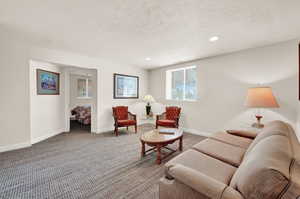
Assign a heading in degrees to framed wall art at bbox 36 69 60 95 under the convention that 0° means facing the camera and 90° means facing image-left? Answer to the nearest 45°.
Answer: approximately 315°

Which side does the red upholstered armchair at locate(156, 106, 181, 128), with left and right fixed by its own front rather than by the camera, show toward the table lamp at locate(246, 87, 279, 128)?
left

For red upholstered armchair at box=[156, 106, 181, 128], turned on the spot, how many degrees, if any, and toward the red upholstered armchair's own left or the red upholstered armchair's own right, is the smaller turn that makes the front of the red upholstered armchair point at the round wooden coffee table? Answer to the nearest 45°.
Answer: approximately 45° to the red upholstered armchair's own left

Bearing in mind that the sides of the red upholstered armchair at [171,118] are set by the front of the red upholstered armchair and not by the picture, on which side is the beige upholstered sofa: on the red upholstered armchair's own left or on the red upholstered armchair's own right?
on the red upholstered armchair's own left

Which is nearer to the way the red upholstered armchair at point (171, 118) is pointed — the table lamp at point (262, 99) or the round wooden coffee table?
the round wooden coffee table

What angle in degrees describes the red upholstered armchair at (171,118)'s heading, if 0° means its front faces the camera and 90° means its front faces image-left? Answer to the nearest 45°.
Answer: approximately 45°
